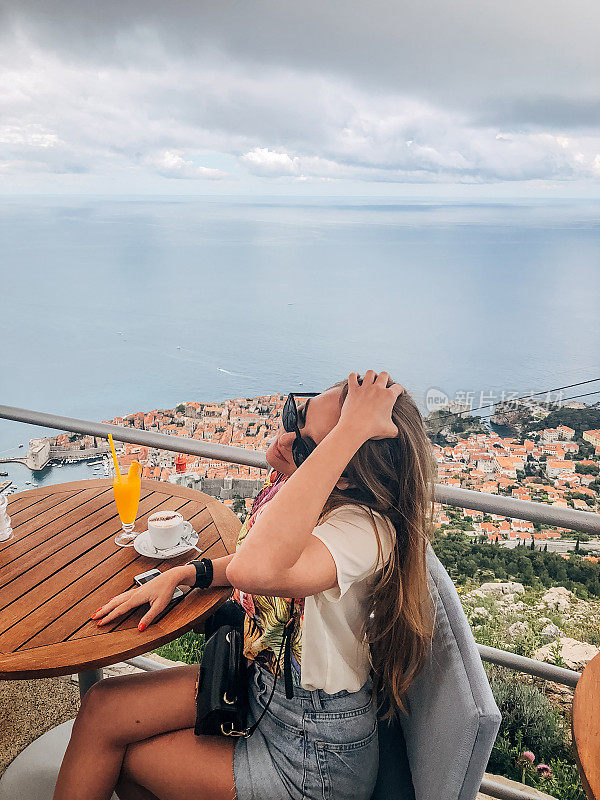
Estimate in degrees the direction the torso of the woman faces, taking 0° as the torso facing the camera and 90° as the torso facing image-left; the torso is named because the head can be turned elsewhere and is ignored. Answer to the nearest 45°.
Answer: approximately 90°

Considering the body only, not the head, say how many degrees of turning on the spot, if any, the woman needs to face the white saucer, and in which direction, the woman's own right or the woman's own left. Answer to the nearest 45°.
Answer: approximately 45° to the woman's own right

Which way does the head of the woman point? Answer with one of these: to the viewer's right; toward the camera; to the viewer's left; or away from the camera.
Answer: to the viewer's left

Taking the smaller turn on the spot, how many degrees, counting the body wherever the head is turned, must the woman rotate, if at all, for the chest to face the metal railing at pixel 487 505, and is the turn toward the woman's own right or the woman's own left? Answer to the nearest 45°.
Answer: approximately 135° to the woman's own right

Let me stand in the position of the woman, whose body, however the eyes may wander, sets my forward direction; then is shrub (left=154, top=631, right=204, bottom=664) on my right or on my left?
on my right

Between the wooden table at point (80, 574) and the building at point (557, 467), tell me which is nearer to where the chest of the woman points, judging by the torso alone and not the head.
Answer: the wooden table

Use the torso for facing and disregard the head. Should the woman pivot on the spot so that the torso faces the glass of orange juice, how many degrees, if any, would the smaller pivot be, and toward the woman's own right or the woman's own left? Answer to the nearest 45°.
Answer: approximately 45° to the woman's own right
